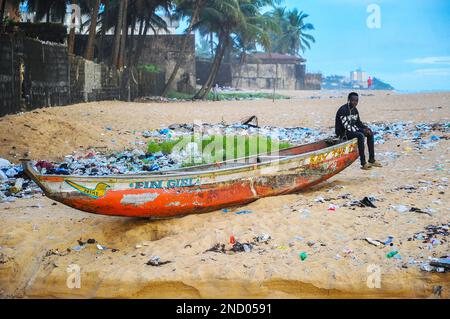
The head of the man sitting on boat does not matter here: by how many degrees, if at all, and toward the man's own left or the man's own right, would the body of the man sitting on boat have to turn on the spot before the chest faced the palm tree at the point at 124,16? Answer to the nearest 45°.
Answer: approximately 180°

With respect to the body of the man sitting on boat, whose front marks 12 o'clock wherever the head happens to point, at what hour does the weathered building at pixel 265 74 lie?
The weathered building is roughly at 7 o'clock from the man sitting on boat.

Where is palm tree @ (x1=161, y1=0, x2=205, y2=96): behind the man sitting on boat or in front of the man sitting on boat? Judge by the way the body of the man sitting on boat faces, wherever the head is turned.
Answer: behind

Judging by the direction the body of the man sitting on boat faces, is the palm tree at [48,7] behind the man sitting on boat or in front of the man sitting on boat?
behind

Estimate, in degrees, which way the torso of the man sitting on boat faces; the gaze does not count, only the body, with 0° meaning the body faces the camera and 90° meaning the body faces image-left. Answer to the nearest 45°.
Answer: approximately 315°
